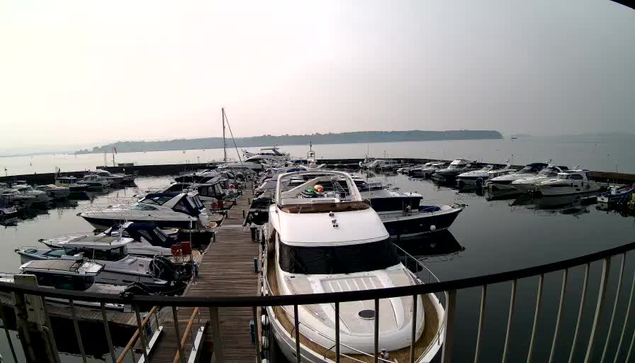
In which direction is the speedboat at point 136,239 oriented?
to the viewer's left

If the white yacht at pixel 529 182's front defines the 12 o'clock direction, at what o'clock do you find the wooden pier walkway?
The wooden pier walkway is roughly at 11 o'clock from the white yacht.

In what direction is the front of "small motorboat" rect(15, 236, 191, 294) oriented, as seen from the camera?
facing away from the viewer and to the left of the viewer

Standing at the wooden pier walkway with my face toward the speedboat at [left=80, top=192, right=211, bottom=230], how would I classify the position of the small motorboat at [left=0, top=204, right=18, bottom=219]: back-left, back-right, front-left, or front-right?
front-left

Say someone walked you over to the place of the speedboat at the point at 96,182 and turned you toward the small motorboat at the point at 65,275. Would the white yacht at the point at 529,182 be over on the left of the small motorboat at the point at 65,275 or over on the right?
left
